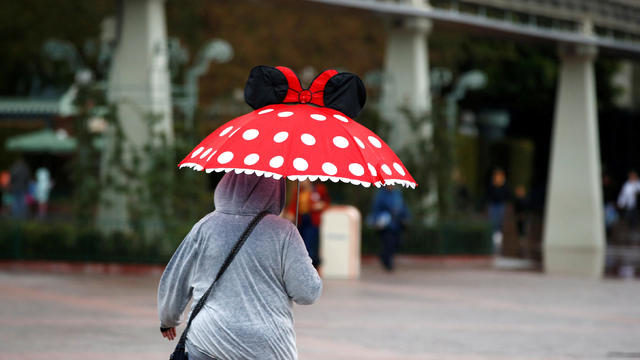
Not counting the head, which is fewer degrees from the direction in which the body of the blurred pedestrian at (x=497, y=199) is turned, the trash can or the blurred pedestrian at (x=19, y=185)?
the trash can

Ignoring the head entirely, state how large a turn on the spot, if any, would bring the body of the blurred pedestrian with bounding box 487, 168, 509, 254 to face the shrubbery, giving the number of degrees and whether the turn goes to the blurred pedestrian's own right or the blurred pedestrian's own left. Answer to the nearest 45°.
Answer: approximately 45° to the blurred pedestrian's own right

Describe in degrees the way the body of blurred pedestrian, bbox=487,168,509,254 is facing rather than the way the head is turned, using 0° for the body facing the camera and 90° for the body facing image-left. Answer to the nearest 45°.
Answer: approximately 0°

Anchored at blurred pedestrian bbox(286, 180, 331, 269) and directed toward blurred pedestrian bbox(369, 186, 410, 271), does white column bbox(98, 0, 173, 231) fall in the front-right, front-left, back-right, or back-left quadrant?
back-left

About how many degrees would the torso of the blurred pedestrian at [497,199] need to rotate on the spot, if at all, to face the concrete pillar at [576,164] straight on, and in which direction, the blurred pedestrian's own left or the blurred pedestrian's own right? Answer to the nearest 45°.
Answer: approximately 45° to the blurred pedestrian's own left

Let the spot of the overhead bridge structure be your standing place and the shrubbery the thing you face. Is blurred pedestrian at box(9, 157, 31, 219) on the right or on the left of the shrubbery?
right
